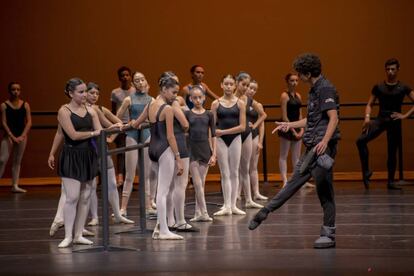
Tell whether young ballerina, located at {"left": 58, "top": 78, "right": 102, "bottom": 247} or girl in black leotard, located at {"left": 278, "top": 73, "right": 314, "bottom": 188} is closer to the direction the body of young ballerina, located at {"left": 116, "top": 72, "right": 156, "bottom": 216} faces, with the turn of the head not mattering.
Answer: the young ballerina

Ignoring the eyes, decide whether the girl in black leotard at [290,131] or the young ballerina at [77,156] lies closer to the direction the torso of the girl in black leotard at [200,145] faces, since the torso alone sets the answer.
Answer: the young ballerina

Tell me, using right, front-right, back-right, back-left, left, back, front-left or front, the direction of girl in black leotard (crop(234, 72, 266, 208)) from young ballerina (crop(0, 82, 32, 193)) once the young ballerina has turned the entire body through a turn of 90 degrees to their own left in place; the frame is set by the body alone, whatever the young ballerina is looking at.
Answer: front-right

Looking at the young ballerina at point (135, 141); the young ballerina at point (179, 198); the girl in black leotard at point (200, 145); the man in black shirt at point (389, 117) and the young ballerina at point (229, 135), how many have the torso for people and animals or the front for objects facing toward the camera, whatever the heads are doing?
4

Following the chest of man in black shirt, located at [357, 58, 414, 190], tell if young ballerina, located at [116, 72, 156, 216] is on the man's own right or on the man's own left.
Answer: on the man's own right

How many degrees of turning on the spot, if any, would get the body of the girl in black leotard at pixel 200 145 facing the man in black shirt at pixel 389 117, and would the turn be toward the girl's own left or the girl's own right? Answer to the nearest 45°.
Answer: approximately 135° to the girl's own left

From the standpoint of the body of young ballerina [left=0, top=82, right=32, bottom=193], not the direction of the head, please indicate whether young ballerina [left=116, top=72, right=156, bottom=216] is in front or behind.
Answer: in front

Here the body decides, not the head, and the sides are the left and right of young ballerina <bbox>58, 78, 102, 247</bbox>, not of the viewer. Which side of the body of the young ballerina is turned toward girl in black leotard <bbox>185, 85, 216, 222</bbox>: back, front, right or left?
left
